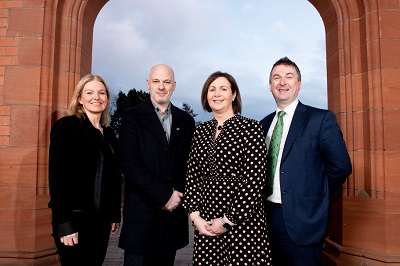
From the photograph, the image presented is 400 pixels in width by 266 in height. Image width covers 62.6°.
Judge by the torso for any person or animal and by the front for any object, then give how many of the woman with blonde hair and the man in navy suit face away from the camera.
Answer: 0

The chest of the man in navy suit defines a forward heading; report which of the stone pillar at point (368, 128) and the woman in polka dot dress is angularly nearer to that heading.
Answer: the woman in polka dot dress

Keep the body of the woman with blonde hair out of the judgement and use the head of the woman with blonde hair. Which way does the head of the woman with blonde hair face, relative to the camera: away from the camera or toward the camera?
toward the camera

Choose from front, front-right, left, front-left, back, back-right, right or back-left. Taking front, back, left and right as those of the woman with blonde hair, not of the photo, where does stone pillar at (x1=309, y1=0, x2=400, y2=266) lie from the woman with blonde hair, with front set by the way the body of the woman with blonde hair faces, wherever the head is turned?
front-left

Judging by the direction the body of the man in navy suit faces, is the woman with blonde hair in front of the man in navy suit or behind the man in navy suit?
in front

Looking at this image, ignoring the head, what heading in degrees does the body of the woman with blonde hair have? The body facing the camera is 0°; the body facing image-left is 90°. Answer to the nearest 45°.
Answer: approximately 315°

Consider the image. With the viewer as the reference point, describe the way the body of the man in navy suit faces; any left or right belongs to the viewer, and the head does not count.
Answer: facing the viewer and to the left of the viewer
